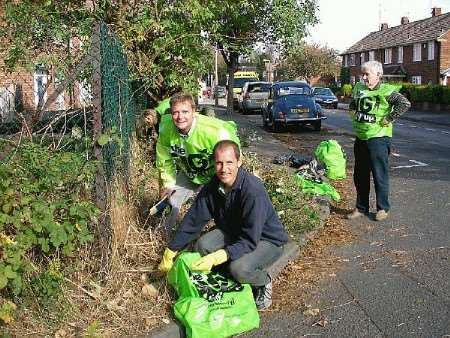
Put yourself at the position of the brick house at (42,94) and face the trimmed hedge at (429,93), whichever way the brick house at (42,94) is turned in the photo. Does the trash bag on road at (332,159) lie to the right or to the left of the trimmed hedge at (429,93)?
right

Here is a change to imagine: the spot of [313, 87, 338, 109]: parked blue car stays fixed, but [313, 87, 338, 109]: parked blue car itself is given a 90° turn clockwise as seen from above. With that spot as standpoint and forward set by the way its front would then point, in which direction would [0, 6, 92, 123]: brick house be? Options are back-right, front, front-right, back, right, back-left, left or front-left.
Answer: front-left

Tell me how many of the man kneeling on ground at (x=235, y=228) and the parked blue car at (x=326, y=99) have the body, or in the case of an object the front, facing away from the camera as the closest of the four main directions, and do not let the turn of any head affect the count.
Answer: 0

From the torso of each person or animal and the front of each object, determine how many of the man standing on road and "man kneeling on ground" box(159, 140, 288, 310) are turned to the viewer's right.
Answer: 0

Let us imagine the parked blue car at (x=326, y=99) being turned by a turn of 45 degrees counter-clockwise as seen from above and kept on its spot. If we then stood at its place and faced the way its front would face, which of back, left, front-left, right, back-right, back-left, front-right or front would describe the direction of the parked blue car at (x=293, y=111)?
right

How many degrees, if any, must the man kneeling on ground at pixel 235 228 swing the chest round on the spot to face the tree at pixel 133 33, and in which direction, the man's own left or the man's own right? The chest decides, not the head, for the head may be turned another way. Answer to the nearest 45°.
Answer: approximately 135° to the man's own right

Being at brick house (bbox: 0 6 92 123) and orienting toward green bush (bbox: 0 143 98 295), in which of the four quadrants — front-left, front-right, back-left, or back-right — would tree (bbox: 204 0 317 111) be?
back-left

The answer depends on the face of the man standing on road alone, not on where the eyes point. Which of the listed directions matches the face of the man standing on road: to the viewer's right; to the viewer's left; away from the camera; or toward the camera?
to the viewer's left

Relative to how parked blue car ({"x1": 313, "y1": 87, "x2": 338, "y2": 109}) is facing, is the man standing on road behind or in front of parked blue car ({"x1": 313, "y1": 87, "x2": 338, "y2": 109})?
in front

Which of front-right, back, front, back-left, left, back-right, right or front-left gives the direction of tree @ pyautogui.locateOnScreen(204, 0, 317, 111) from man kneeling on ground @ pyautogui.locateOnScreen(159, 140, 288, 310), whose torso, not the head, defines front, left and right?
back-right

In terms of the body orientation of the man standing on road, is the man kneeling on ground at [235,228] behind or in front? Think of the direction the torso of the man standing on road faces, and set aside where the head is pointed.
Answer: in front

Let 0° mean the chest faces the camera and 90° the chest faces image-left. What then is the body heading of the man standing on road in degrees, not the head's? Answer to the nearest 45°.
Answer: approximately 45°

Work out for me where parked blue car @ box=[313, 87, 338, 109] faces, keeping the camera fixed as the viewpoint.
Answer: facing the viewer and to the right of the viewer

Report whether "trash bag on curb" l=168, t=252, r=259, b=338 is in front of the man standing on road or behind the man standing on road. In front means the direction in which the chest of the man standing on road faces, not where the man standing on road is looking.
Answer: in front

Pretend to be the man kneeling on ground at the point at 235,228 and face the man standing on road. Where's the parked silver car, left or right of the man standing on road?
left

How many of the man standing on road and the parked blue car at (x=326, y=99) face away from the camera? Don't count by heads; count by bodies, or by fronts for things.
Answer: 0
